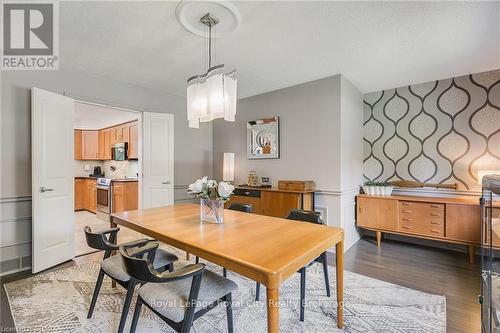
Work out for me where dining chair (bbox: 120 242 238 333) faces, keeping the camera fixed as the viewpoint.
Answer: facing away from the viewer and to the right of the viewer

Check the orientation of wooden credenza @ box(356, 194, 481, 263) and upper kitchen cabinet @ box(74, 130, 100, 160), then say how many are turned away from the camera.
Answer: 0

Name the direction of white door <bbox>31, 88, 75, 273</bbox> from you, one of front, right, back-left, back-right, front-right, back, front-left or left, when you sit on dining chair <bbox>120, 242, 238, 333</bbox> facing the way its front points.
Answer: left

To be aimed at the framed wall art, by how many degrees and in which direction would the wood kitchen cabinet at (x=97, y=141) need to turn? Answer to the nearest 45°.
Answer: approximately 90° to its left

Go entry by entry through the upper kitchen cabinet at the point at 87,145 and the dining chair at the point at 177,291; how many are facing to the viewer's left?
0

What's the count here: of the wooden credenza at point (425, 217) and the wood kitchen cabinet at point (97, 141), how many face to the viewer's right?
0

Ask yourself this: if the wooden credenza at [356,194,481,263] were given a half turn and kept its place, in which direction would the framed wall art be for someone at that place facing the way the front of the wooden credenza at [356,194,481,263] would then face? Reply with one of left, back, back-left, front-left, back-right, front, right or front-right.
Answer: back-left

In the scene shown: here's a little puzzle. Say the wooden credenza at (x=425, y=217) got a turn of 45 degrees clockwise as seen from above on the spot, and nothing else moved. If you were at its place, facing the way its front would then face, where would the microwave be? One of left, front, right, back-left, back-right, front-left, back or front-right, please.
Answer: front

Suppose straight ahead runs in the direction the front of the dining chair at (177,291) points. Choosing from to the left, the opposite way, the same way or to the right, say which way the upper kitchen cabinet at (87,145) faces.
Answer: to the right

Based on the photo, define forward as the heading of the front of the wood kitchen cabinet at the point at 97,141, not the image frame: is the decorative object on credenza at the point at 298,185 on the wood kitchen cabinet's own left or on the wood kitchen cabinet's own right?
on the wood kitchen cabinet's own left

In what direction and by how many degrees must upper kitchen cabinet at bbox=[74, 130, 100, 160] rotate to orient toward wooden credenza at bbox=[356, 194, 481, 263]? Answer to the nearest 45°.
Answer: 0° — it already faces it

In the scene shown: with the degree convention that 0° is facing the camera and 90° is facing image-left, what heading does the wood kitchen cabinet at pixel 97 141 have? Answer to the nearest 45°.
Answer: approximately 45°

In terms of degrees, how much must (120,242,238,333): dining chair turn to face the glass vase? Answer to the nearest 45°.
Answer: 0° — it already faces it

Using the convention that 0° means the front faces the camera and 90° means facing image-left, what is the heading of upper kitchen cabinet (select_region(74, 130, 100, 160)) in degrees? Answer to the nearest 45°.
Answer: approximately 315°

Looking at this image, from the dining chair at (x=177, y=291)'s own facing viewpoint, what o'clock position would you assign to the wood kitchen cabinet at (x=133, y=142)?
The wood kitchen cabinet is roughly at 10 o'clock from the dining chair.
